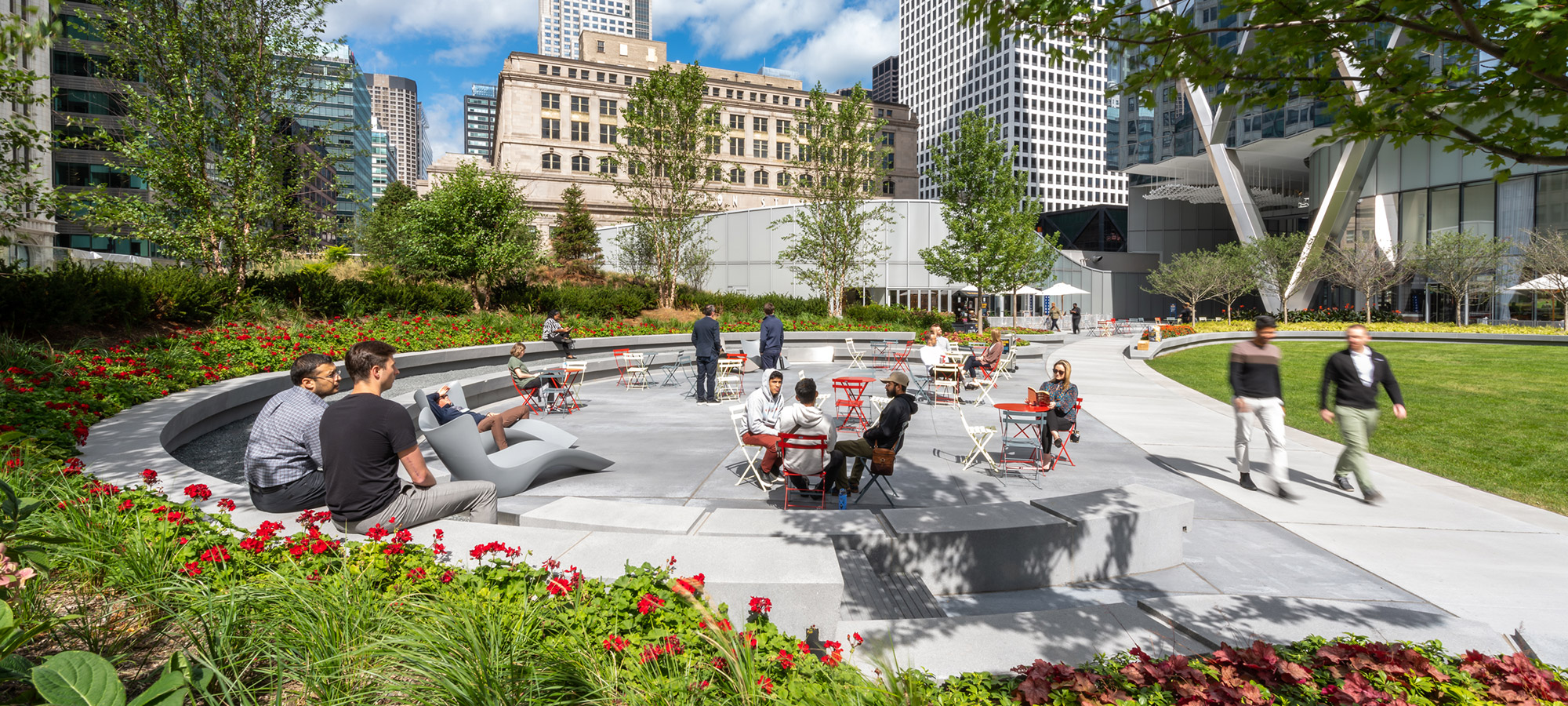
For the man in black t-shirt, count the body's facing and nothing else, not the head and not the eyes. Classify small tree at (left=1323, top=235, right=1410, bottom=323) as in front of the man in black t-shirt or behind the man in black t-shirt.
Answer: in front

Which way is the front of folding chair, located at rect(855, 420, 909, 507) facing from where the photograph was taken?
facing to the left of the viewer

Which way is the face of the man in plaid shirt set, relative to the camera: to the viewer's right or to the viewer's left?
to the viewer's right

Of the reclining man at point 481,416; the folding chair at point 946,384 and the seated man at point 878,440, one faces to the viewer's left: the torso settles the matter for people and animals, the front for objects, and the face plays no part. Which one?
the seated man at point 878,440

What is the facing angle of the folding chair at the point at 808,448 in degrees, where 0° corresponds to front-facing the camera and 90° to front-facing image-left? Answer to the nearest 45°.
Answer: approximately 180°

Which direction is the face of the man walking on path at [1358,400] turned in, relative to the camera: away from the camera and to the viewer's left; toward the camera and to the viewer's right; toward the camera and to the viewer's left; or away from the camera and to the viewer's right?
toward the camera and to the viewer's left

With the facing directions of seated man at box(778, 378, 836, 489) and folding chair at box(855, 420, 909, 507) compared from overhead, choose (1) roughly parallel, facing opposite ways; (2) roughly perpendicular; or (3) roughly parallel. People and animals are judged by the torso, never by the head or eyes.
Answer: roughly perpendicular

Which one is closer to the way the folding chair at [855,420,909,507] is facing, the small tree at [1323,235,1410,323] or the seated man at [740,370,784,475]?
the seated man

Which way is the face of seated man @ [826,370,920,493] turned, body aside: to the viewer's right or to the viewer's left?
to the viewer's left

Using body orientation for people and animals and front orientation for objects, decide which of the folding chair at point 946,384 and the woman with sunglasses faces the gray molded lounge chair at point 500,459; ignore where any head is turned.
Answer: the woman with sunglasses

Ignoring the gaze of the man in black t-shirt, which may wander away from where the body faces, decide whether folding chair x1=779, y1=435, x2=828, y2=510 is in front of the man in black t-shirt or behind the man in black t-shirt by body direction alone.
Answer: in front

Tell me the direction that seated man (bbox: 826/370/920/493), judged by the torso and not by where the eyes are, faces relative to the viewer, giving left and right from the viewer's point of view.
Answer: facing to the left of the viewer

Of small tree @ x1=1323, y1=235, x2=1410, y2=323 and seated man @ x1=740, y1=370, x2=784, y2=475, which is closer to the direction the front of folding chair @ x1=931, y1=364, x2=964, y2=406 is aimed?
the small tree

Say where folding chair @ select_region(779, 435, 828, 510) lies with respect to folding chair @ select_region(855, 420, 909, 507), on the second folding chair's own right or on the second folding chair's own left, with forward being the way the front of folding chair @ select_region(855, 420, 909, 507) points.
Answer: on the second folding chair's own left

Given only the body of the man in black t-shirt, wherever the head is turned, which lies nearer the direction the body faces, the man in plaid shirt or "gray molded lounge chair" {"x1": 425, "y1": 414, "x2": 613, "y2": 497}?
the gray molded lounge chair
